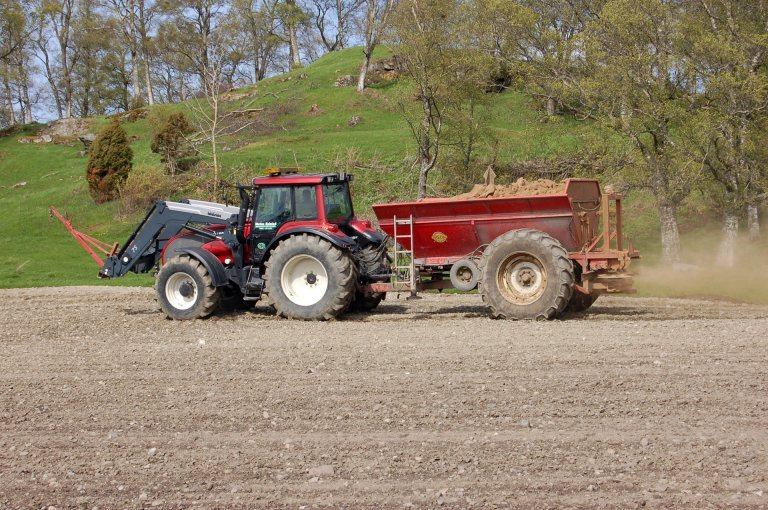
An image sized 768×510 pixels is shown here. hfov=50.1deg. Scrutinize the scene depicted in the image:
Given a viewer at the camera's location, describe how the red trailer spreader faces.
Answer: facing to the left of the viewer

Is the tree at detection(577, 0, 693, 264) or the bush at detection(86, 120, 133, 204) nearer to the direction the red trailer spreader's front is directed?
the bush

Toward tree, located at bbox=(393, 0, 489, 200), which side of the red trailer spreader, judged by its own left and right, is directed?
right

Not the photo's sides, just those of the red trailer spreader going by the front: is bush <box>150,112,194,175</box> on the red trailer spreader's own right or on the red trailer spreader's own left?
on the red trailer spreader's own right

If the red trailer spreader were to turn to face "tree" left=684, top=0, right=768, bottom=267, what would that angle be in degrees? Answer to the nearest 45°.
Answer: approximately 135° to its right

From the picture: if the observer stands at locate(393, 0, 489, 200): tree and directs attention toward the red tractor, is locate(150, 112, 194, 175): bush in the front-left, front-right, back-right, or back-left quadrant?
back-right

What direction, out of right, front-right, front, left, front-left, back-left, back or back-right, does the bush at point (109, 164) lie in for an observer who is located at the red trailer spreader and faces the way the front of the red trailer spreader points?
front-right

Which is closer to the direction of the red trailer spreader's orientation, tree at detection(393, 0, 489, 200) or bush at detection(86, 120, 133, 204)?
the bush

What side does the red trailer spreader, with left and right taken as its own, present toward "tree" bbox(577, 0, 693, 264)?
right

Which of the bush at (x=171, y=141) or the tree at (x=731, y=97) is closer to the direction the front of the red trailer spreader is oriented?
the bush
